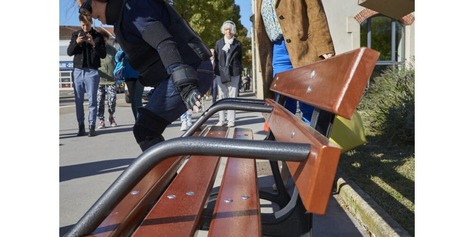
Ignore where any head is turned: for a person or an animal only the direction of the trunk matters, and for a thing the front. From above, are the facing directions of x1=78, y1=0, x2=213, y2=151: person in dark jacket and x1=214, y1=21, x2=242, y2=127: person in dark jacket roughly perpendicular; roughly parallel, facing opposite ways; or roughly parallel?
roughly perpendicular

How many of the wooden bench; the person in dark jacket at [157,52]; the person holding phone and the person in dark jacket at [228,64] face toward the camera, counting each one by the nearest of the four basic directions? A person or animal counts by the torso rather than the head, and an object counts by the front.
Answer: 2

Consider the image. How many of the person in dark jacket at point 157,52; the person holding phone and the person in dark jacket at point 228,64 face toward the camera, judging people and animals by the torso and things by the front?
2

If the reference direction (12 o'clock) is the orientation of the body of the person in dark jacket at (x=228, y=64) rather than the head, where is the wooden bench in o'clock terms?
The wooden bench is roughly at 12 o'clock from the person in dark jacket.

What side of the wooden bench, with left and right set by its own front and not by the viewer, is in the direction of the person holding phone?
right

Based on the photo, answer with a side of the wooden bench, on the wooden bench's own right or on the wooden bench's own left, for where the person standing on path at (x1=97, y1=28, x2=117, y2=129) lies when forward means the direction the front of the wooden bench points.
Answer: on the wooden bench's own right

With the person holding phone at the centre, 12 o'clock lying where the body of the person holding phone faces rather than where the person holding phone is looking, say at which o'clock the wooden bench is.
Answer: The wooden bench is roughly at 12 o'clock from the person holding phone.
